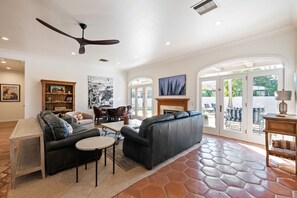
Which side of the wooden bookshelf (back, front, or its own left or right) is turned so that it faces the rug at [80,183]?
front

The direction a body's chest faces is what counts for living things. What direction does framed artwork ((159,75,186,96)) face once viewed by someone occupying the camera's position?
facing the viewer and to the left of the viewer

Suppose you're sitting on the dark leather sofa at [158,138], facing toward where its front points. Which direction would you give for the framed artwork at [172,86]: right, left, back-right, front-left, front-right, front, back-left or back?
front-right

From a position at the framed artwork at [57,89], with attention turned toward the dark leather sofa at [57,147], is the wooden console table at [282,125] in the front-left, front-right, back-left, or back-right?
front-left

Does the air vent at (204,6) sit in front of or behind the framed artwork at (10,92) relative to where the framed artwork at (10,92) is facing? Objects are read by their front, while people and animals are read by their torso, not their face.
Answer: in front

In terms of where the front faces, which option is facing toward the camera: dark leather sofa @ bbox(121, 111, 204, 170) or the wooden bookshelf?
the wooden bookshelf

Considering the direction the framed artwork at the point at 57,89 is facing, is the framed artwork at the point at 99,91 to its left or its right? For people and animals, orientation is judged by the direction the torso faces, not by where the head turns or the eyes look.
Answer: on its left

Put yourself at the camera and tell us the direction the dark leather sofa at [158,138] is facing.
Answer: facing away from the viewer and to the left of the viewer

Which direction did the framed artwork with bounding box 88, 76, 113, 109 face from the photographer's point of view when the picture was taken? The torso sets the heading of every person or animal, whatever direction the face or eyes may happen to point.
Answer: facing the viewer and to the right of the viewer

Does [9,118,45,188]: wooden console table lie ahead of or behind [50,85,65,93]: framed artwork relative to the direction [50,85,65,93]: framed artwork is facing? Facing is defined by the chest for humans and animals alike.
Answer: ahead

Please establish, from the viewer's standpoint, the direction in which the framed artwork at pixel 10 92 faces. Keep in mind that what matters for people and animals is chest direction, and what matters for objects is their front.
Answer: facing the viewer

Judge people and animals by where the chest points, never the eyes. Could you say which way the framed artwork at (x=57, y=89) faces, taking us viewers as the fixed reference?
facing the viewer

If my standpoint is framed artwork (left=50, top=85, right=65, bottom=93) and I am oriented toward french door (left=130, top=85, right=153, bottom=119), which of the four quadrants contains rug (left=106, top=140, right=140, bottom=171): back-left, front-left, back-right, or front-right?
front-right

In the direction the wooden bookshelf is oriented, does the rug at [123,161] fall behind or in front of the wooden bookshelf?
in front
